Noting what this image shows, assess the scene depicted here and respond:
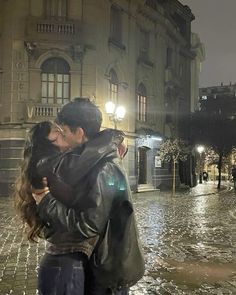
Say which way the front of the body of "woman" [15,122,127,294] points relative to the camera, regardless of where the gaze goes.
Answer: to the viewer's right

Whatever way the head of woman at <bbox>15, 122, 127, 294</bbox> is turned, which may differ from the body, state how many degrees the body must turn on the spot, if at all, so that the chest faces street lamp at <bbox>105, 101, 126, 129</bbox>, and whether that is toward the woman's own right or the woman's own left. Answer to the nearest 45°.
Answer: approximately 90° to the woman's own left

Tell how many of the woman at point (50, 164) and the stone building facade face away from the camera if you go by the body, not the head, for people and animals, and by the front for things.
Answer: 0

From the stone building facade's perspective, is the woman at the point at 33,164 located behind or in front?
in front

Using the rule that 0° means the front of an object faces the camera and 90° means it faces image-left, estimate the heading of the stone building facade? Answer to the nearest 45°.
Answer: approximately 315°

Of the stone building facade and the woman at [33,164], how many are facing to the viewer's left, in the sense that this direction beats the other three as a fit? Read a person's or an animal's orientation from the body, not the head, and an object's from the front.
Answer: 0

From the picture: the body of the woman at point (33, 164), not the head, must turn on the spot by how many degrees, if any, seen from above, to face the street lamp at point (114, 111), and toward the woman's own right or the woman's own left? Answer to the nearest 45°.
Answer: approximately 90° to the woman's own left

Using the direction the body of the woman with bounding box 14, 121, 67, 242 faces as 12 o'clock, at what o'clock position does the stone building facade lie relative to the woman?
The stone building facade is roughly at 9 o'clock from the woman.

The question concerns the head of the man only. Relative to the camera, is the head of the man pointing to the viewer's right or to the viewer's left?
to the viewer's left

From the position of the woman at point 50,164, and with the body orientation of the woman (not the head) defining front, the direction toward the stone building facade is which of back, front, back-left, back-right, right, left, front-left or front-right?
left
